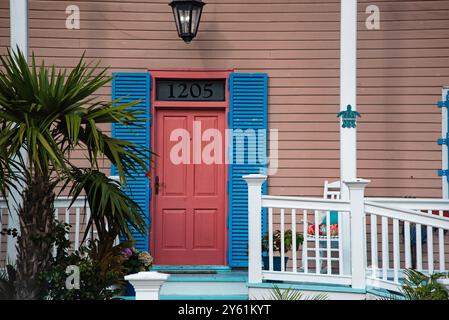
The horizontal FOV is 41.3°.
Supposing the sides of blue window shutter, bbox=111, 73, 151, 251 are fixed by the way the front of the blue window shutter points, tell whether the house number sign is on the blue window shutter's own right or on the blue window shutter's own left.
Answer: on the blue window shutter's own left

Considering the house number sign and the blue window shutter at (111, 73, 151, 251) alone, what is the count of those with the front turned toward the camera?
2

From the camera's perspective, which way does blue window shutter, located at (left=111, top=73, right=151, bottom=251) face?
toward the camera

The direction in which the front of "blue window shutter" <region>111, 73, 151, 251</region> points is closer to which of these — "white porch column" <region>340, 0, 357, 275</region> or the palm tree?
the palm tree

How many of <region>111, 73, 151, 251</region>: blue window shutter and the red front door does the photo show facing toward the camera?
2

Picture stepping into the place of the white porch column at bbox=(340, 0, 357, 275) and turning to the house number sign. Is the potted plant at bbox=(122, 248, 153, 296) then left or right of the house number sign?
left

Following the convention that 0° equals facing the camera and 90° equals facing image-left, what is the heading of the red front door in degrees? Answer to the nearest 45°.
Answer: approximately 0°

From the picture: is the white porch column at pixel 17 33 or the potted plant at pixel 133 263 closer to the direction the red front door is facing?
the potted plant
